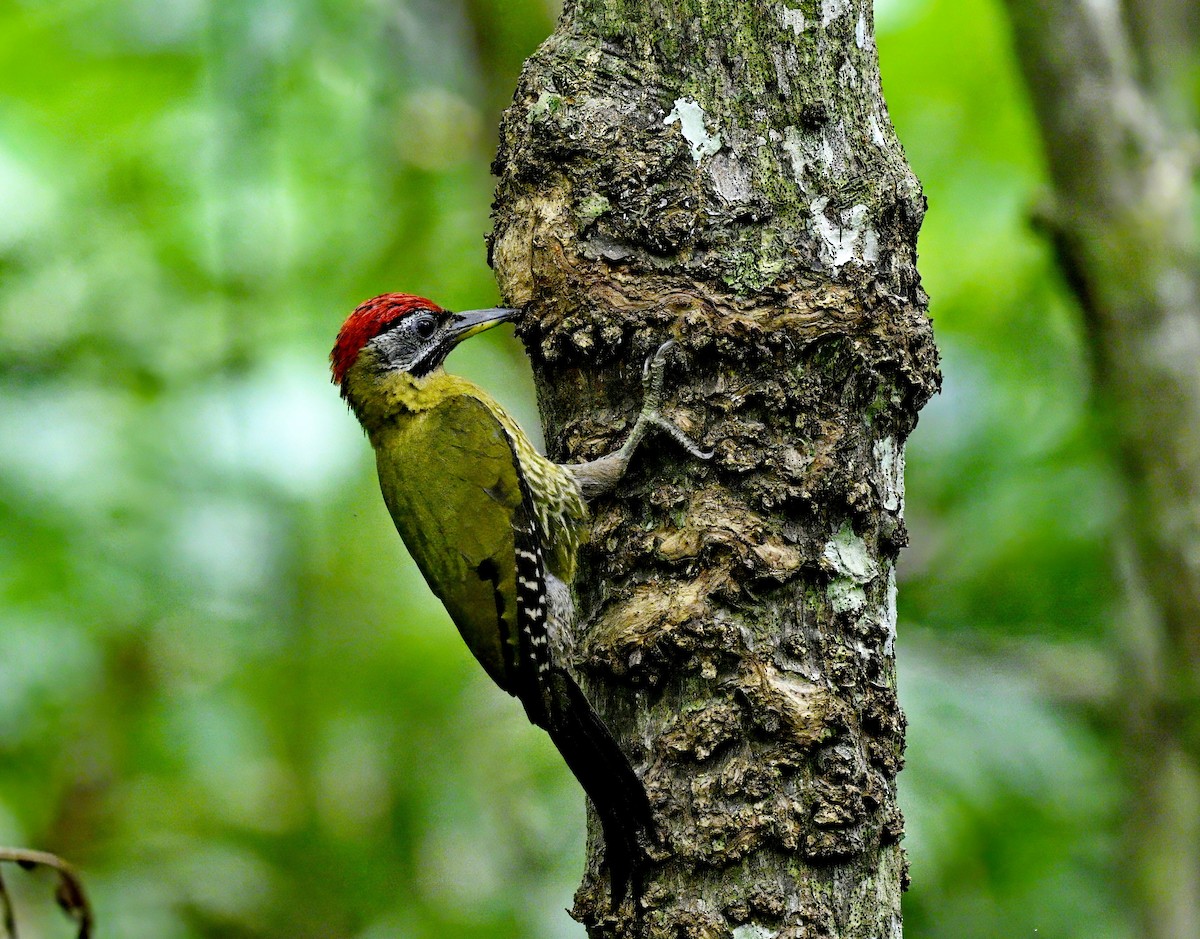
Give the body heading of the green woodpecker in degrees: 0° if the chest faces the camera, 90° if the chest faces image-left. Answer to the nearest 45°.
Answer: approximately 270°

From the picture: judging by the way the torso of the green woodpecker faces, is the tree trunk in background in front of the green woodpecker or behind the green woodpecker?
in front
